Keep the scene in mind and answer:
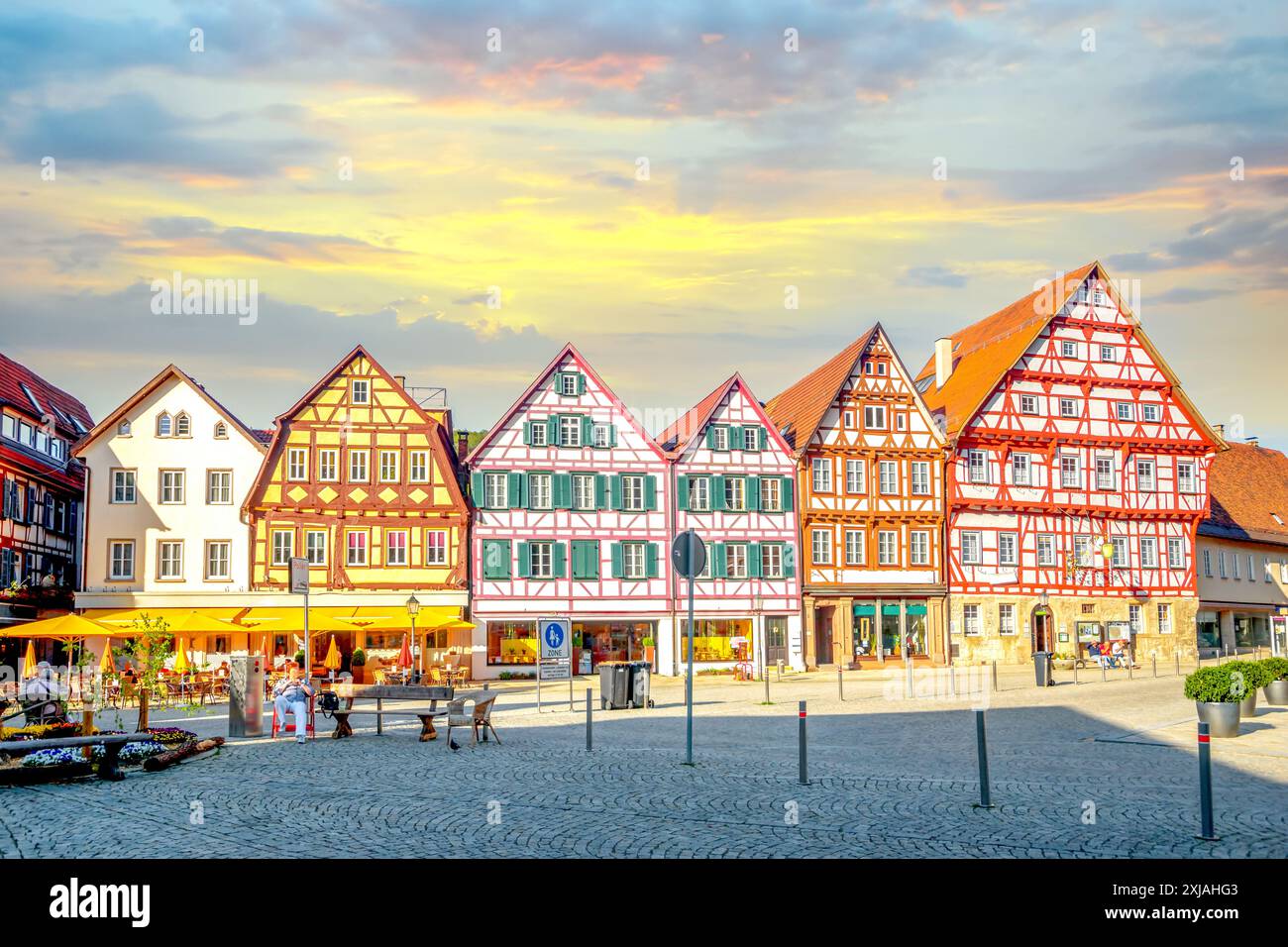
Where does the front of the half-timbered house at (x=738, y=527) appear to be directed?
toward the camera

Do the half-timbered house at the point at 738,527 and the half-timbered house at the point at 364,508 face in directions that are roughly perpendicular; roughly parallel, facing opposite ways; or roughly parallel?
roughly parallel

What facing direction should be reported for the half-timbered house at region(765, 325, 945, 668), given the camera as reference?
facing the viewer

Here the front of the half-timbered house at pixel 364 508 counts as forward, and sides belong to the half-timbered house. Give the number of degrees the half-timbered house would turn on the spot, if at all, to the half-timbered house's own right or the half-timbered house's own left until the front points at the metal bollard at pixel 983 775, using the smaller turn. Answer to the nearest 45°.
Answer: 0° — it already faces it

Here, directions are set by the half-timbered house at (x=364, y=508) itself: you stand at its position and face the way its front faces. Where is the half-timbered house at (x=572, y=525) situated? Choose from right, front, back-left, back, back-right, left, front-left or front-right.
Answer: left

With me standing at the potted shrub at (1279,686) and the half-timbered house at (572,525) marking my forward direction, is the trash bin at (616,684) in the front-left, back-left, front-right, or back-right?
front-left

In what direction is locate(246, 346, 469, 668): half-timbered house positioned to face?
toward the camera

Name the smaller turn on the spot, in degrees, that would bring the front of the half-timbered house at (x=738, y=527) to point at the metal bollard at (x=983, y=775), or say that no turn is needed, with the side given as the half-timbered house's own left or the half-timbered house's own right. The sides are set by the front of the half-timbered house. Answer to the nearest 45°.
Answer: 0° — it already faces it

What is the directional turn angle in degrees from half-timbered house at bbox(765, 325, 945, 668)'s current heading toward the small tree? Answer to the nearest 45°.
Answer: approximately 45° to its right

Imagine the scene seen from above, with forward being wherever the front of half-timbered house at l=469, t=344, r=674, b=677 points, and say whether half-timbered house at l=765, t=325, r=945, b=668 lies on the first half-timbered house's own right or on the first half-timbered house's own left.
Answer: on the first half-timbered house's own left

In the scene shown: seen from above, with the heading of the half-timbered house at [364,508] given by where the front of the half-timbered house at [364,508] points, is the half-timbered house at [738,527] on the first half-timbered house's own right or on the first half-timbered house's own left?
on the first half-timbered house's own left

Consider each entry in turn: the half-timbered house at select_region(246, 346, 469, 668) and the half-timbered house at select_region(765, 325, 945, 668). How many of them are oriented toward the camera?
2

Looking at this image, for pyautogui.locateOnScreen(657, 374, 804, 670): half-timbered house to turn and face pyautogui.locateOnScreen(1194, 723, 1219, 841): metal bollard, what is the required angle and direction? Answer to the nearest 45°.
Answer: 0° — it already faces it

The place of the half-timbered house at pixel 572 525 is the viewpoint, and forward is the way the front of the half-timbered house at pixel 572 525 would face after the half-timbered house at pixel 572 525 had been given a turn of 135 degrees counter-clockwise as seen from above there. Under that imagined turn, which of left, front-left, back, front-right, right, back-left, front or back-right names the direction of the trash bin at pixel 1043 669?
right

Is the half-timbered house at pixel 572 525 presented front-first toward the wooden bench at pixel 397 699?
yes

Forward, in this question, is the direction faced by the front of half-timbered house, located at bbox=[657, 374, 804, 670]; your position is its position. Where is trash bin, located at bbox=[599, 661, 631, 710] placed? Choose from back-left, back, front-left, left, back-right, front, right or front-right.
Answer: front
